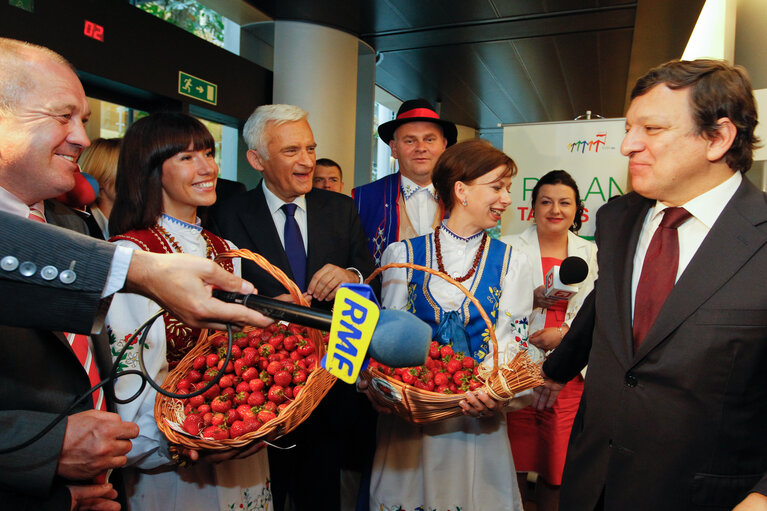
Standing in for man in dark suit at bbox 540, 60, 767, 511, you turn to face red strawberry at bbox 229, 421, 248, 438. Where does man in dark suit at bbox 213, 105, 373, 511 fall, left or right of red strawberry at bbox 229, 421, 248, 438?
right

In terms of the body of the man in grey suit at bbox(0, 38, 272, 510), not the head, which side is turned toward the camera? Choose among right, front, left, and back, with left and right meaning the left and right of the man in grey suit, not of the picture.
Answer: right

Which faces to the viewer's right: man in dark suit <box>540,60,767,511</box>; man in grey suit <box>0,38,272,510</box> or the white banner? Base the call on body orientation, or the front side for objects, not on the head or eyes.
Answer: the man in grey suit

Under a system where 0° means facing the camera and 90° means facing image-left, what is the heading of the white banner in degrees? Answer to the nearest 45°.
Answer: approximately 0°

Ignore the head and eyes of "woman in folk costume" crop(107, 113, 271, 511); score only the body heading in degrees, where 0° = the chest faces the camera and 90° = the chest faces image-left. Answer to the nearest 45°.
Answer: approximately 315°

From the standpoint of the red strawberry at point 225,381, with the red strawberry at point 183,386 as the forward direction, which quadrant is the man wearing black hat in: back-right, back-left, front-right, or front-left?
back-right

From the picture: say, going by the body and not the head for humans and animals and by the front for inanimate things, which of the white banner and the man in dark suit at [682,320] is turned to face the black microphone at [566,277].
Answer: the white banner
